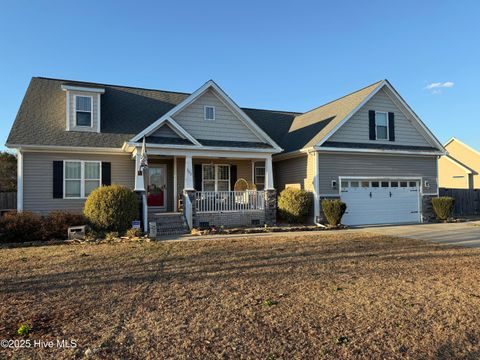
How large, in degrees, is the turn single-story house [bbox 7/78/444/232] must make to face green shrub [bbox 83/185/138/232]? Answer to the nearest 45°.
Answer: approximately 45° to its right

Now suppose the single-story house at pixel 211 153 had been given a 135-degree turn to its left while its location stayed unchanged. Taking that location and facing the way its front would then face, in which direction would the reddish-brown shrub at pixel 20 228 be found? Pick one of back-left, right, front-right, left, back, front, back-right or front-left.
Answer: back

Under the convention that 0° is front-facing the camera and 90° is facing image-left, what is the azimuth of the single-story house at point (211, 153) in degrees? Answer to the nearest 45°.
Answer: approximately 0°

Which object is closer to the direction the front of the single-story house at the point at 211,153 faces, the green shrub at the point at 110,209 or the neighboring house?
the green shrub

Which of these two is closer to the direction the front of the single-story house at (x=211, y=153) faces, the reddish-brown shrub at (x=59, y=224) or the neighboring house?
the reddish-brown shrub

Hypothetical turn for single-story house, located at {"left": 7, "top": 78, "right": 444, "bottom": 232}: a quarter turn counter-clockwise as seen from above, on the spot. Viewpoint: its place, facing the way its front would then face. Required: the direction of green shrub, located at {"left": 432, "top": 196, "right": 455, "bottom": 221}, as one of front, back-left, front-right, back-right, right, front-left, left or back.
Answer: front

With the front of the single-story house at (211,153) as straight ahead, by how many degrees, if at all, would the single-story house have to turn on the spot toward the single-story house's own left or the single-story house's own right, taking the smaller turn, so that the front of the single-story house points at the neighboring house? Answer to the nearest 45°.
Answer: approximately 135° to the single-story house's own left
